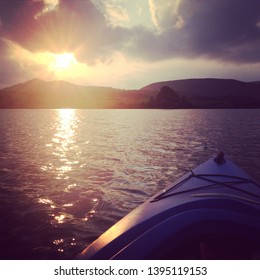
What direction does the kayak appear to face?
away from the camera
